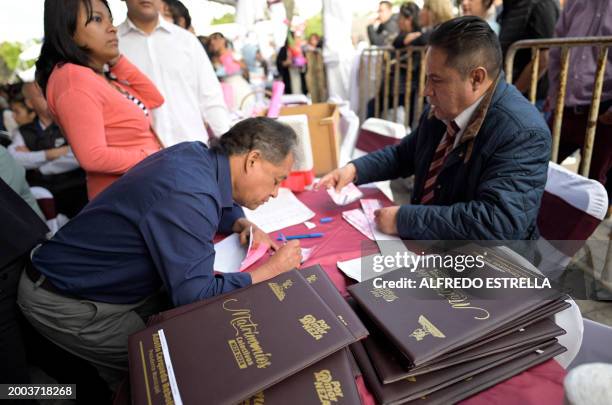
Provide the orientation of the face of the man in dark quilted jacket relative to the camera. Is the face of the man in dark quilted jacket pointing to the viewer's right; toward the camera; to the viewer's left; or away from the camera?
to the viewer's left

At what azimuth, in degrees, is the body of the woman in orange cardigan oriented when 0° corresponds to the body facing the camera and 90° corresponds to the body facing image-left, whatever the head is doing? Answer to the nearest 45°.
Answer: approximately 315°

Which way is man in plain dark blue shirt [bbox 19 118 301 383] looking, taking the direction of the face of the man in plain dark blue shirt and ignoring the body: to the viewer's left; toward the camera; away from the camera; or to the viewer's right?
to the viewer's right

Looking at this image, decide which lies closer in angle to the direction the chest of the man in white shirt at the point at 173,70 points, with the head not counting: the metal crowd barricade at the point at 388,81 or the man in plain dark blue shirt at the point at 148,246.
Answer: the man in plain dark blue shirt

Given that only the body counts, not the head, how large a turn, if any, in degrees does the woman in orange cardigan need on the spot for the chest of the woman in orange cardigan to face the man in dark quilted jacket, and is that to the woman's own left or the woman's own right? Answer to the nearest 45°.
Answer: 0° — they already face them

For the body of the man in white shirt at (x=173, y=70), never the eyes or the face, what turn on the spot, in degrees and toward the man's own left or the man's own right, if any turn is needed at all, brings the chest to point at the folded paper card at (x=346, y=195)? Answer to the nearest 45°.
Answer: approximately 45° to the man's own left
